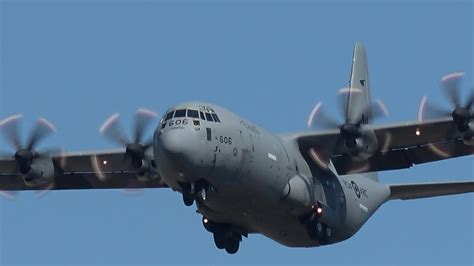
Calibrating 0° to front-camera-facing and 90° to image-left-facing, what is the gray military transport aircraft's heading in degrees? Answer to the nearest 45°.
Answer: approximately 45°
